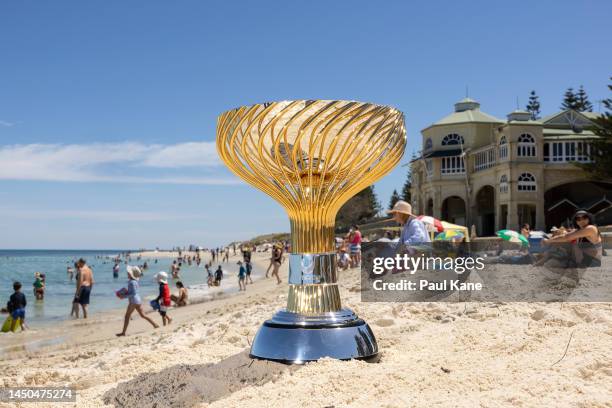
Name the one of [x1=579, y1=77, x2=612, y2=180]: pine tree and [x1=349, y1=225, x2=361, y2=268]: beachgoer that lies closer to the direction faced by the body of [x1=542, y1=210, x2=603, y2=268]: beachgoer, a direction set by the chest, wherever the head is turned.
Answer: the beachgoer

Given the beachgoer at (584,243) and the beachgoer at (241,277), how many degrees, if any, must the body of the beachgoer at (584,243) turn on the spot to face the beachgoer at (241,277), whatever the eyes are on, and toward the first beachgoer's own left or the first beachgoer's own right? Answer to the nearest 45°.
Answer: approximately 45° to the first beachgoer's own right

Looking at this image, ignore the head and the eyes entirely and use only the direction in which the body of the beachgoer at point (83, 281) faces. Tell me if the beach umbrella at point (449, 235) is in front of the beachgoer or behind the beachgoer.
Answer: behind

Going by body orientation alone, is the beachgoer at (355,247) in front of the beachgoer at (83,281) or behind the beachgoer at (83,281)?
behind

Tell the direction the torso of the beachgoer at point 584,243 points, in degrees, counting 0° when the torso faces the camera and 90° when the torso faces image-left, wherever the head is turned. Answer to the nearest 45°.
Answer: approximately 90°
